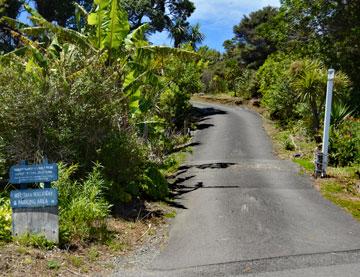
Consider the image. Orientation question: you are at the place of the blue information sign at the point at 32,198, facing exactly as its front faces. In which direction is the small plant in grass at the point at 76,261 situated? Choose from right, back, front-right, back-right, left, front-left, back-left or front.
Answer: front-left

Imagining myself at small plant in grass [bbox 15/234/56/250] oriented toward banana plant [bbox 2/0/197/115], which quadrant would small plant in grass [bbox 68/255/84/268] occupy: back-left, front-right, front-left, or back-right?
back-right

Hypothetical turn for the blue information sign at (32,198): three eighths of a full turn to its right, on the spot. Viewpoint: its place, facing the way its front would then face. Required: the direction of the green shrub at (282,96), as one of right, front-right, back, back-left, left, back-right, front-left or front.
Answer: right

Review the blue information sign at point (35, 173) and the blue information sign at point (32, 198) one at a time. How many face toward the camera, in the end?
2

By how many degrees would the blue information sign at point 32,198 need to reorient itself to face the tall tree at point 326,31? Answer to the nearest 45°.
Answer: approximately 135° to its left

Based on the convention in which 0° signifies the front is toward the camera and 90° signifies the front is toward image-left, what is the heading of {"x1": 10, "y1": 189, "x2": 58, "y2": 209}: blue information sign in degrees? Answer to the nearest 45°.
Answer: approximately 0°

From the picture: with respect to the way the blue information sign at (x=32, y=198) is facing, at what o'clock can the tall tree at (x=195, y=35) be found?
The tall tree is roughly at 7 o'clock from the blue information sign.

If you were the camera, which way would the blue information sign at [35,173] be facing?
facing the viewer

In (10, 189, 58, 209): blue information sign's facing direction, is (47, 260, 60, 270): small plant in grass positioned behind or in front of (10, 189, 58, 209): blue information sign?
in front
